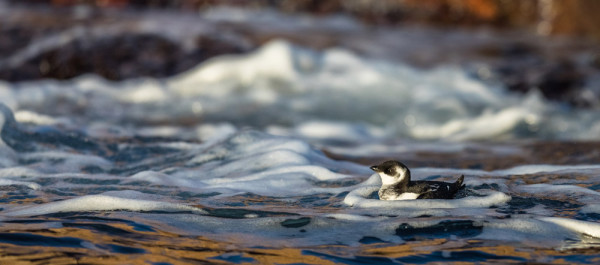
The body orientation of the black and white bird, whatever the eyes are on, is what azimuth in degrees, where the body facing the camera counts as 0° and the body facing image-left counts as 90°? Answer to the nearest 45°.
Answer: approximately 90°
